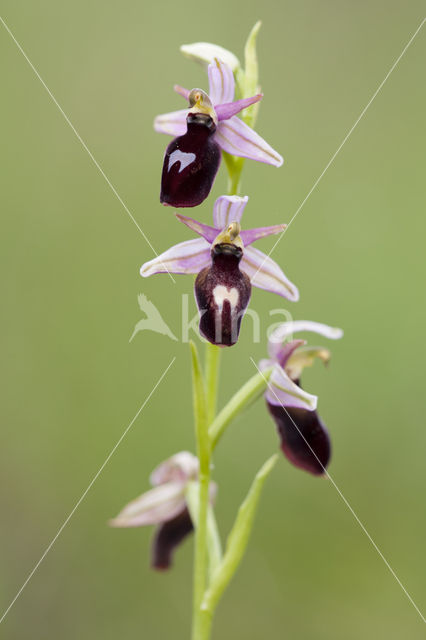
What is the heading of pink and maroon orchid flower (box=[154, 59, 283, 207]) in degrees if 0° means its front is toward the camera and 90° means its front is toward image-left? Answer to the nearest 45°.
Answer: approximately 45°

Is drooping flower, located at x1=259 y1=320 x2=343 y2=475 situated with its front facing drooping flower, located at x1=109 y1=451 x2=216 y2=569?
no

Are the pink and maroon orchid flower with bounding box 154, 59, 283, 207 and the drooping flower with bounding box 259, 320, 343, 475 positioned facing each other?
no

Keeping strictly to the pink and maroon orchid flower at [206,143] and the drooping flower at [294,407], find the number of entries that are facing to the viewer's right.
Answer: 1

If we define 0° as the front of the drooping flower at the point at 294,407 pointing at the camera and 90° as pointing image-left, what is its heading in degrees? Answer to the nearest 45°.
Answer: approximately 270°

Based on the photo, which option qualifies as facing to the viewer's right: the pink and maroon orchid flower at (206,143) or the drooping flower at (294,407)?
the drooping flower at (294,407)
